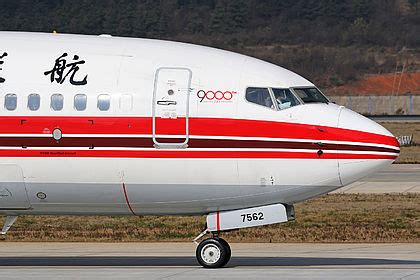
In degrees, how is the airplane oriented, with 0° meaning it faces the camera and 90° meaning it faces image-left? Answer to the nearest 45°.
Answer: approximately 270°
